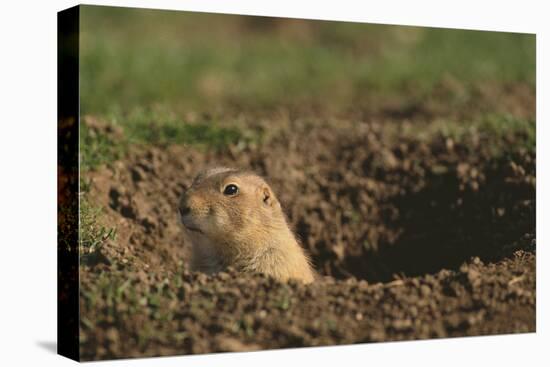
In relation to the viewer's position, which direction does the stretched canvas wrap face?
facing the viewer and to the right of the viewer
